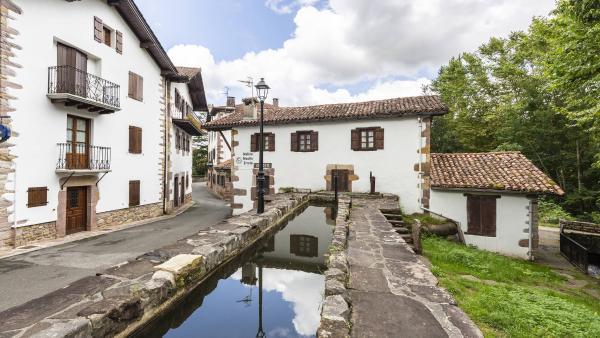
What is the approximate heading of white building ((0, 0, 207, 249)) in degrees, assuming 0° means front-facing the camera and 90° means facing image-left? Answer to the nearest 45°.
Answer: approximately 315°

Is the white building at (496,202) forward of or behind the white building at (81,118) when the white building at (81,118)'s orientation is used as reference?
forward

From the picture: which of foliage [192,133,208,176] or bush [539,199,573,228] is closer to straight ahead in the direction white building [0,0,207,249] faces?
the bush

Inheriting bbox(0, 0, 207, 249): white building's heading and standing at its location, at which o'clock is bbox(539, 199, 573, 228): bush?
The bush is roughly at 11 o'clock from the white building.

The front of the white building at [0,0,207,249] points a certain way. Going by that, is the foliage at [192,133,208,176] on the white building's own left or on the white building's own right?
on the white building's own left
